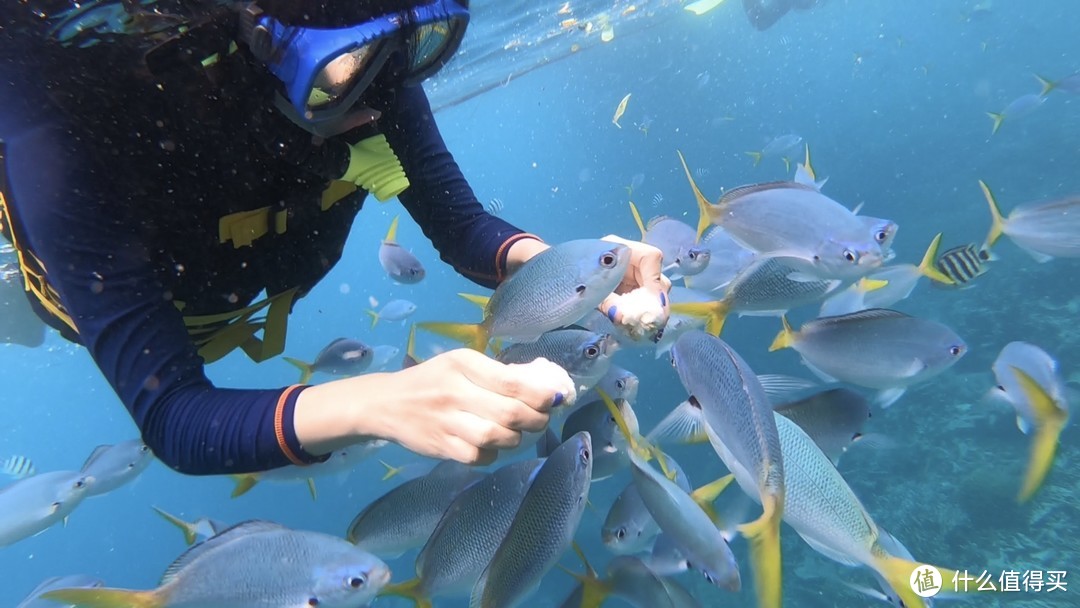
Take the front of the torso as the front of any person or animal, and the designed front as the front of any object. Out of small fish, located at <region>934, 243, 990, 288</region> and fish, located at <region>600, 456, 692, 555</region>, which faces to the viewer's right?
the small fish

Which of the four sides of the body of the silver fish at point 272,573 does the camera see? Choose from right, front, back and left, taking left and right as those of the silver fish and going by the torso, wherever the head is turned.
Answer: right

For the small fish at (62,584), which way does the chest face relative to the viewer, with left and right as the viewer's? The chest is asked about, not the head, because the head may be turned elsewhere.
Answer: facing to the right of the viewer

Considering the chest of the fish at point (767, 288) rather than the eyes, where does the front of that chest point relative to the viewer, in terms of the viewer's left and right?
facing to the right of the viewer

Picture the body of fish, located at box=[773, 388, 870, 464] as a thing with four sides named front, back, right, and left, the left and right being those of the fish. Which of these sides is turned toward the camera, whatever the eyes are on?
right

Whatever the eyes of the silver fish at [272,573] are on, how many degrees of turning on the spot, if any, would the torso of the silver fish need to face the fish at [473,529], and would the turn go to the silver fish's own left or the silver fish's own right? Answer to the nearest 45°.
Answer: approximately 45° to the silver fish's own right

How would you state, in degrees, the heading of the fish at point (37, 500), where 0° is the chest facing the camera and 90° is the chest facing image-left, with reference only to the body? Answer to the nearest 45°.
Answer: approximately 270°

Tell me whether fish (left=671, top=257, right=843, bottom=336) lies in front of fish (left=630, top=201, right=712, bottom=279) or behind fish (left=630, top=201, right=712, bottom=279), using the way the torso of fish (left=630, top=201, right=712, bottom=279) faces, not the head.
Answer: in front

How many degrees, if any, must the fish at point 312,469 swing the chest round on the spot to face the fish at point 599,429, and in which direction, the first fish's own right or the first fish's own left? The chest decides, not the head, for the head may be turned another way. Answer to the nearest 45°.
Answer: approximately 45° to the first fish's own right

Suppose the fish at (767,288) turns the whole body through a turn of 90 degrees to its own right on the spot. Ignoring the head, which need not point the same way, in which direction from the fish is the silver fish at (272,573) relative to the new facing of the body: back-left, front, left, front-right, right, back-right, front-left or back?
front-right

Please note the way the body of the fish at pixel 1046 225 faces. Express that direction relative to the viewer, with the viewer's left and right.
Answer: facing to the right of the viewer

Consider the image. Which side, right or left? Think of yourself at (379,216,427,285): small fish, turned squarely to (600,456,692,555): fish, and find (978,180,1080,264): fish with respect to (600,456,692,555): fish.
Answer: left

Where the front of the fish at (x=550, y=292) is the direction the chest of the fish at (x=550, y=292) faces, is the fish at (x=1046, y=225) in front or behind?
in front

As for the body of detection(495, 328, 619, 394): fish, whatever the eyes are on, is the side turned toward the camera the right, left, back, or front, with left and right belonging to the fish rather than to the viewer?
right
